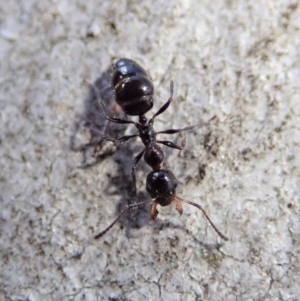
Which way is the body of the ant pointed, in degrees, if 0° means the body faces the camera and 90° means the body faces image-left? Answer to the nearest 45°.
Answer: approximately 0°
